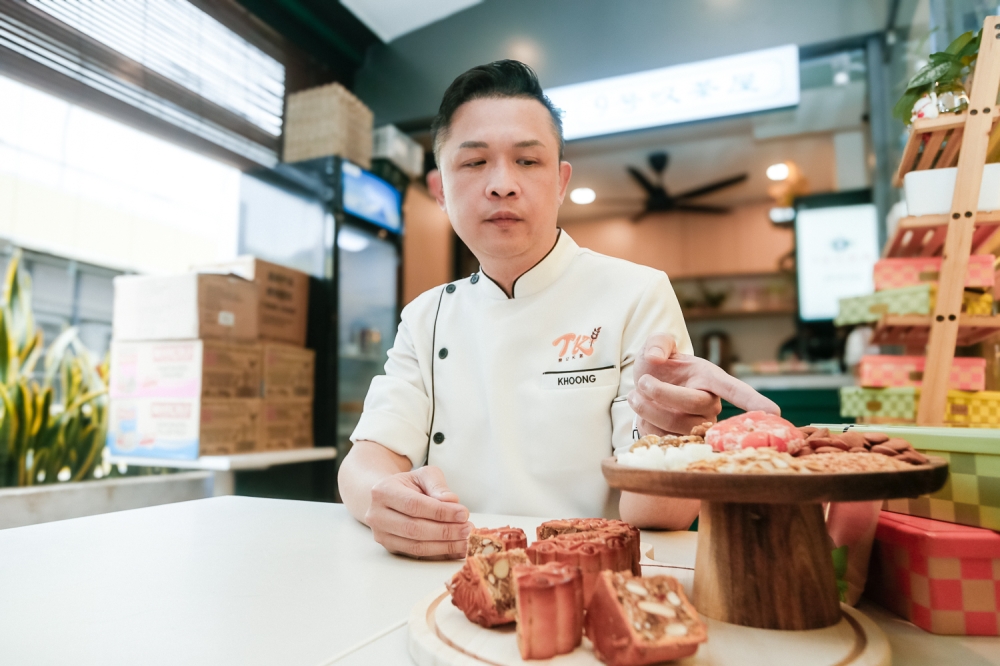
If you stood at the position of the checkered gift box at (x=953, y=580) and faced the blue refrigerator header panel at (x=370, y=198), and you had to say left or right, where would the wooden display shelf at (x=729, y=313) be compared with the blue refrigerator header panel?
right

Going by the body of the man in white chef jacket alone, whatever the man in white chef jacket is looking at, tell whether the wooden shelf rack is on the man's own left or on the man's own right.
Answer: on the man's own left

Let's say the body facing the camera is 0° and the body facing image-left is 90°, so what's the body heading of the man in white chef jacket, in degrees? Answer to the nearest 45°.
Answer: approximately 0°

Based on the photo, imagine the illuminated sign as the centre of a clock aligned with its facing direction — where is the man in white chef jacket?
The man in white chef jacket is roughly at 11 o'clock from the illuminated sign.

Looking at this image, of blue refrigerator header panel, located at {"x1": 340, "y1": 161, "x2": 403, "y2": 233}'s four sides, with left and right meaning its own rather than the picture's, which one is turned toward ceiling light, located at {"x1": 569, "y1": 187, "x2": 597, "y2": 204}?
left

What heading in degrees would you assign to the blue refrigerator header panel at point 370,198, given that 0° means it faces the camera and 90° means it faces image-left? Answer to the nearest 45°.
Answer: approximately 315°

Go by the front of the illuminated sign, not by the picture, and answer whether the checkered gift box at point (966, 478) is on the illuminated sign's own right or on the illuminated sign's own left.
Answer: on the illuminated sign's own left

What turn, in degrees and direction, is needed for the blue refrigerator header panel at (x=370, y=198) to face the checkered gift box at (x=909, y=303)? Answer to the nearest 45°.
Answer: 0° — it already faces it
